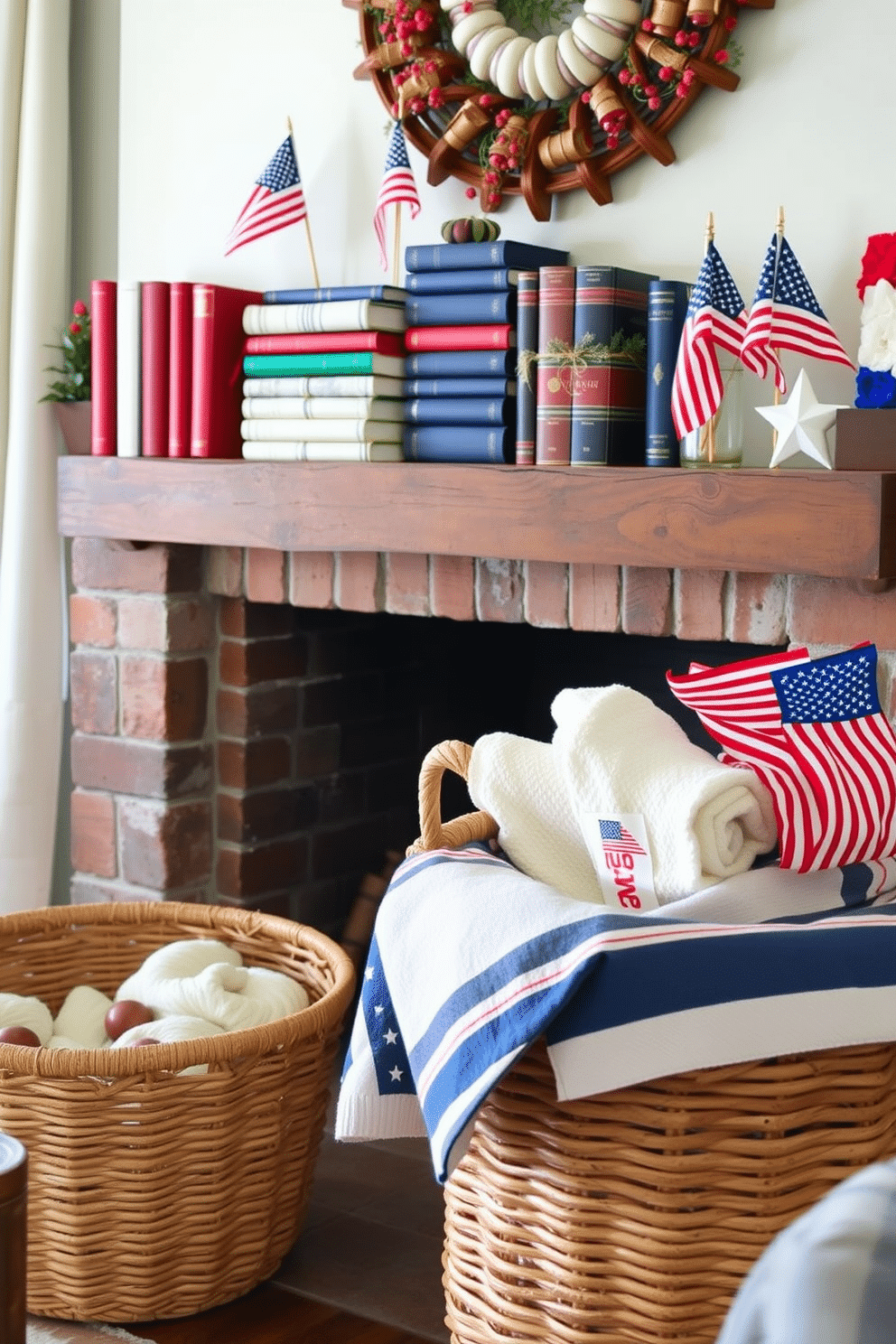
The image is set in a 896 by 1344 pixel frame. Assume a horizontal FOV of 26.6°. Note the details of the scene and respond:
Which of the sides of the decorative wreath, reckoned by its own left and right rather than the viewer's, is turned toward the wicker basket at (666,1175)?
front

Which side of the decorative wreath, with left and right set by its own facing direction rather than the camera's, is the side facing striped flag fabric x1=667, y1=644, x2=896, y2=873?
front

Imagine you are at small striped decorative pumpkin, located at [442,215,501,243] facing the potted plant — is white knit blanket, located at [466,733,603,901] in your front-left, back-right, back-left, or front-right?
back-left

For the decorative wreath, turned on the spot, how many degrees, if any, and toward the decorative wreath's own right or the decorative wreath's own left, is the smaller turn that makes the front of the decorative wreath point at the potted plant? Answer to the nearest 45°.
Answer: approximately 135° to the decorative wreath's own right

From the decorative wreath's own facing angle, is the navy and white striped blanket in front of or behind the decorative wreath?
in front

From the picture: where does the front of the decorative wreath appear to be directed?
toward the camera
